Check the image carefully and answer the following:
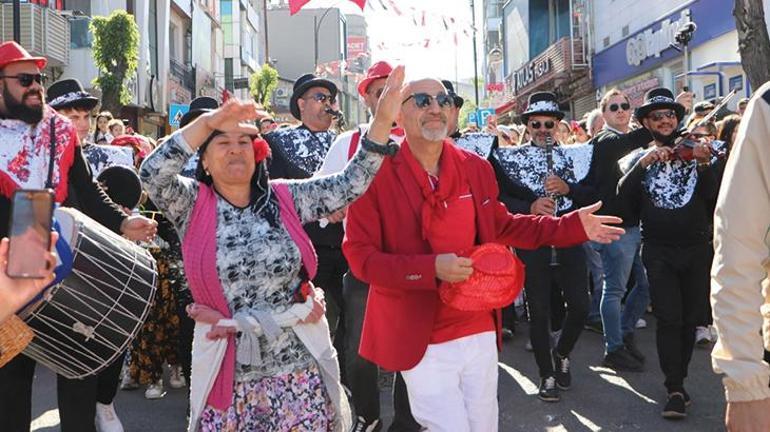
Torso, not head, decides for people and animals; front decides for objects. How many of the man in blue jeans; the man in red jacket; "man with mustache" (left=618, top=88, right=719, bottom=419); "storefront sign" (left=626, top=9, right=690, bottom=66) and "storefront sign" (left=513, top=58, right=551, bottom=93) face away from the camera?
0

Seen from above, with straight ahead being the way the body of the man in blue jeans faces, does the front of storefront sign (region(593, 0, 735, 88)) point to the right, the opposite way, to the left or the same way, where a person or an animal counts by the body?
to the right

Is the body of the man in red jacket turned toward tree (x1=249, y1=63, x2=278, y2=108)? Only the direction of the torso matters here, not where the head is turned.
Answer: no

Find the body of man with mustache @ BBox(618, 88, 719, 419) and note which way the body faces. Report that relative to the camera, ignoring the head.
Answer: toward the camera

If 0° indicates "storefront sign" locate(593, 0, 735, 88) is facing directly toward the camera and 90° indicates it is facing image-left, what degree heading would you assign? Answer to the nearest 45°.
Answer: approximately 45°

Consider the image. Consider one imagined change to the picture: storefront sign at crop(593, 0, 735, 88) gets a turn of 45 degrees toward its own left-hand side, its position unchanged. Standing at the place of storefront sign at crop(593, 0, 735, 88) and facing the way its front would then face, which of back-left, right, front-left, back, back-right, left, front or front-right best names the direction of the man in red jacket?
front

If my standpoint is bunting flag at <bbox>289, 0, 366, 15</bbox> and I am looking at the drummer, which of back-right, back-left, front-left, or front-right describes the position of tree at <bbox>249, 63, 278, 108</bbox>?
back-right

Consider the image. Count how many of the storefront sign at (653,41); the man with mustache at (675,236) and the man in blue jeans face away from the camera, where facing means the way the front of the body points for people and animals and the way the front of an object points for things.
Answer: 0

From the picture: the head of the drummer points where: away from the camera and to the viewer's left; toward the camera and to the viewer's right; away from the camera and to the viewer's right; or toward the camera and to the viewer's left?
toward the camera and to the viewer's right

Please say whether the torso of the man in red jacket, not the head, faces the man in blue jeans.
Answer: no

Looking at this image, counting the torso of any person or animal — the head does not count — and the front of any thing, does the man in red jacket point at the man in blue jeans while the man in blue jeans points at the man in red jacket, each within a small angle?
no

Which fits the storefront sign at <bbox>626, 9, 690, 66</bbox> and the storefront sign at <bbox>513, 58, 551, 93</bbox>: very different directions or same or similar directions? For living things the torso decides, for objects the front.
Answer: same or similar directions

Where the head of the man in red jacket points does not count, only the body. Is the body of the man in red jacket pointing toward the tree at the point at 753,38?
no

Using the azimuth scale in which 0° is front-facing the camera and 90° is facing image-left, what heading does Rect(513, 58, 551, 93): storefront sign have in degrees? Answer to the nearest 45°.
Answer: approximately 45°

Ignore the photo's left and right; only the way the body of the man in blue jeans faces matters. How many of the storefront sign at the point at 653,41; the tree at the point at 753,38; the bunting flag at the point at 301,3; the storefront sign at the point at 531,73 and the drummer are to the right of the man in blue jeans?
2

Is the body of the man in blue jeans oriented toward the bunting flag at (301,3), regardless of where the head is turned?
no

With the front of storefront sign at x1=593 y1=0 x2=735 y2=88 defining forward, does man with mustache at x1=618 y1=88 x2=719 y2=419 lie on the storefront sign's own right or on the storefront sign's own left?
on the storefront sign's own left

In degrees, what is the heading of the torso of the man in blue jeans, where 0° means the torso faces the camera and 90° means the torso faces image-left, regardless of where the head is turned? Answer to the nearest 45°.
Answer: approximately 315°
